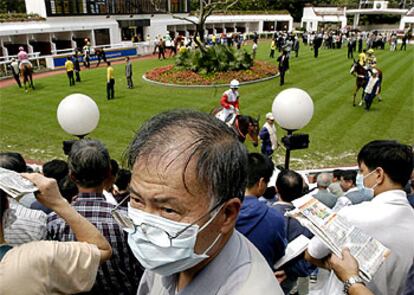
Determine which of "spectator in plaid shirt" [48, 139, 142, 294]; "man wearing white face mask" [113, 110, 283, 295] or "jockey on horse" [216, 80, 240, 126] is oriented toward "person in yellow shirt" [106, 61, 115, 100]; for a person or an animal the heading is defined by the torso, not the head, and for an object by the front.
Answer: the spectator in plaid shirt

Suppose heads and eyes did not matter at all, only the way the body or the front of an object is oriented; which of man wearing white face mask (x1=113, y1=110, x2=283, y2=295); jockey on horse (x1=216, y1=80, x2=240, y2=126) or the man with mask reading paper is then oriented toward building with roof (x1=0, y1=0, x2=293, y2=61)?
the man with mask reading paper

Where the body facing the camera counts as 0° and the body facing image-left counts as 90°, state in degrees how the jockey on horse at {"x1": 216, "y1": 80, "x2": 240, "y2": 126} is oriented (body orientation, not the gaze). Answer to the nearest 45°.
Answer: approximately 315°

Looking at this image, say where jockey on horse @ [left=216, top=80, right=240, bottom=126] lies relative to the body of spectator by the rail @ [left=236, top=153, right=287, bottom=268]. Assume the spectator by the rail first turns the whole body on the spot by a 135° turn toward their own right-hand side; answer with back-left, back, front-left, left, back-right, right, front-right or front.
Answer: back

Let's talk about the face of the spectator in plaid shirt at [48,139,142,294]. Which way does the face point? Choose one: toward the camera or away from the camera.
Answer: away from the camera

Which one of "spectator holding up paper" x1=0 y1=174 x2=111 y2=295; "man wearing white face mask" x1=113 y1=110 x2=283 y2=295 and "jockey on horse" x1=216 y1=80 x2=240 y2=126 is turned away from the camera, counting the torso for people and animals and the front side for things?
the spectator holding up paper

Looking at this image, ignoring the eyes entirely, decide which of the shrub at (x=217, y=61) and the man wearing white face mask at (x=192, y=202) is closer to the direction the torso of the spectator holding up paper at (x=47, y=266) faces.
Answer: the shrub

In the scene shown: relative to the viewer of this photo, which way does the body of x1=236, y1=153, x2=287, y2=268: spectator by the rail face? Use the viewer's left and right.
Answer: facing away from the viewer and to the right of the viewer

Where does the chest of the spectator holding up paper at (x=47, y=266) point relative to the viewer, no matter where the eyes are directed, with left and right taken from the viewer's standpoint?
facing away from the viewer

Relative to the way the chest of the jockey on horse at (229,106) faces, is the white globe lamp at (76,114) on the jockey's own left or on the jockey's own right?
on the jockey's own right

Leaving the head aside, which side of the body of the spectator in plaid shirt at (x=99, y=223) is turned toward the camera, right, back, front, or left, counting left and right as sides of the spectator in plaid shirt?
back

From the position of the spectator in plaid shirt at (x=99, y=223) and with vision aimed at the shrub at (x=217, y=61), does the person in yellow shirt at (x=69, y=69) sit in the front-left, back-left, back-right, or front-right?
front-left

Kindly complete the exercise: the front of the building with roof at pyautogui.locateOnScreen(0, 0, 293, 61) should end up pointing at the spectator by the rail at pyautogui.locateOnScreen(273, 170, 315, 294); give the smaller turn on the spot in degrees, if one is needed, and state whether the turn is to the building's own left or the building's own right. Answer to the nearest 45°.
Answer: approximately 45° to the building's own right

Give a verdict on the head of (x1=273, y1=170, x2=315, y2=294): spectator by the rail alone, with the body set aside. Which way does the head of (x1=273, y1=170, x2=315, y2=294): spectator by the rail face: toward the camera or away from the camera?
away from the camera

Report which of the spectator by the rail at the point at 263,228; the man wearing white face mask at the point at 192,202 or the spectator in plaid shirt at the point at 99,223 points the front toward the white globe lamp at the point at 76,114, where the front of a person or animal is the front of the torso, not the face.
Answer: the spectator in plaid shirt at the point at 99,223

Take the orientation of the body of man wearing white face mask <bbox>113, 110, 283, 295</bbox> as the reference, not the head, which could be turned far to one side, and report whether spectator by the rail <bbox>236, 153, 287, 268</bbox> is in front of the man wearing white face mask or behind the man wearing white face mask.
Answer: behind

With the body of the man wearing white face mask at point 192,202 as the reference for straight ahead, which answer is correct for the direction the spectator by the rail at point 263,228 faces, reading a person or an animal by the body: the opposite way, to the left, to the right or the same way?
the opposite way
